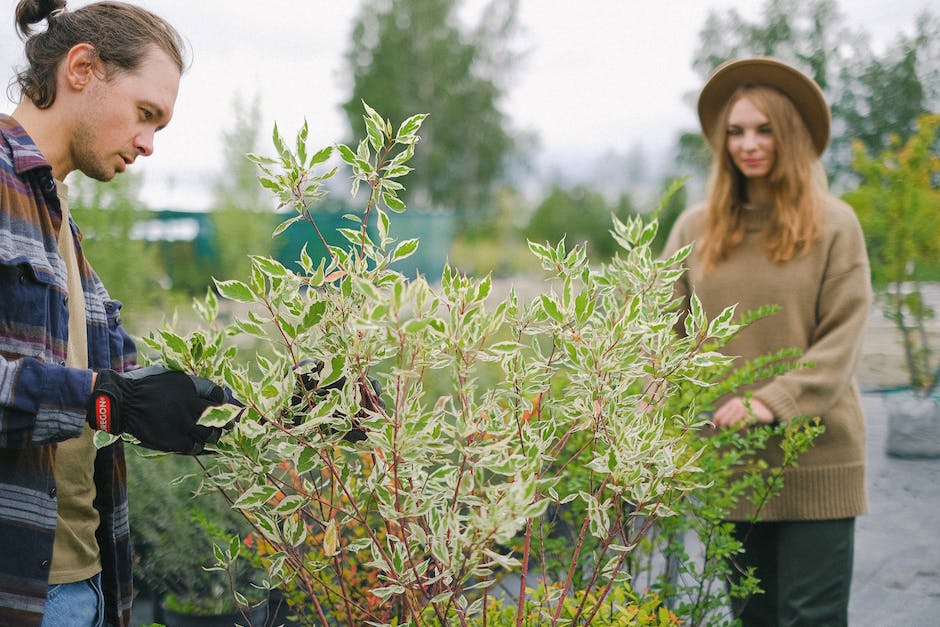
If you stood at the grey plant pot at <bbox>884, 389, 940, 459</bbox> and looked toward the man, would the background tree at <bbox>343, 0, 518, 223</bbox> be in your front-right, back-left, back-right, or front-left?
back-right

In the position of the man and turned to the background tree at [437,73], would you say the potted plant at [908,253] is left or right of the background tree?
right

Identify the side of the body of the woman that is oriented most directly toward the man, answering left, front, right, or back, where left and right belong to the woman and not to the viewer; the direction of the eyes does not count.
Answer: front

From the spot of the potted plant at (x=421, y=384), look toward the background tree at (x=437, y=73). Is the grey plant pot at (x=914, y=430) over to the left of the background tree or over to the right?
right

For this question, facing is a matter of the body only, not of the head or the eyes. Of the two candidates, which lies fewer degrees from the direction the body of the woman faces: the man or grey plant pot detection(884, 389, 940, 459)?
the man

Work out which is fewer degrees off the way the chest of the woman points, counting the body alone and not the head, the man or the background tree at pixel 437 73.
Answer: the man

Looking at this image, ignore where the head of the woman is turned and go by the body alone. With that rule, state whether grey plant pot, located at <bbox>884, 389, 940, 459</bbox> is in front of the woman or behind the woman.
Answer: behind

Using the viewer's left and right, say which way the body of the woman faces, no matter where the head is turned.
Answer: facing the viewer and to the left of the viewer

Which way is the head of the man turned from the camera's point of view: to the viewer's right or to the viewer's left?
to the viewer's right
